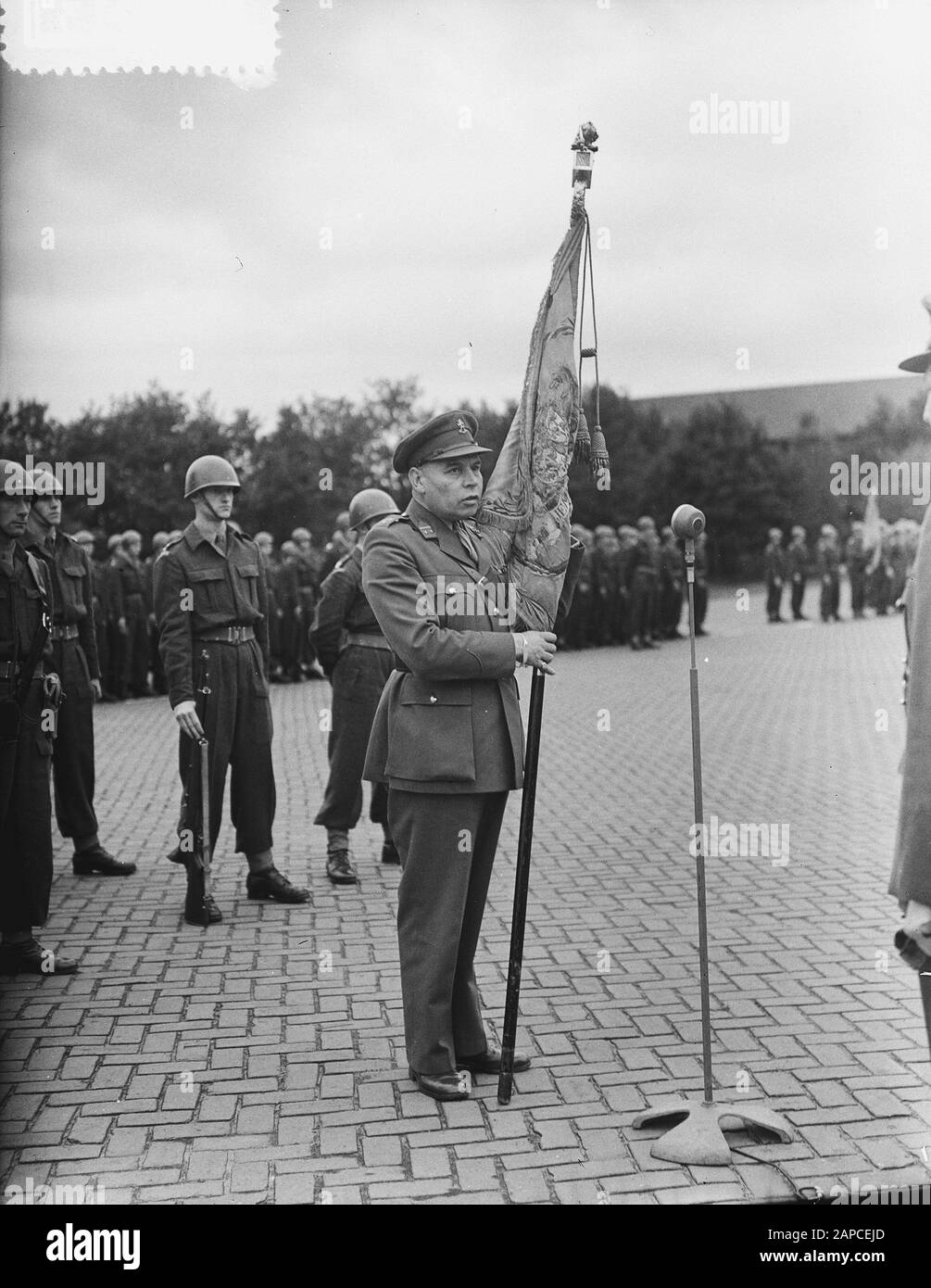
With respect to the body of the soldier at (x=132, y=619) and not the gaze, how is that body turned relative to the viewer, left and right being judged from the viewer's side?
facing the viewer and to the right of the viewer

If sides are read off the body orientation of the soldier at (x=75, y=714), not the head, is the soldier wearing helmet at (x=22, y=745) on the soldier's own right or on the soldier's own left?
on the soldier's own right

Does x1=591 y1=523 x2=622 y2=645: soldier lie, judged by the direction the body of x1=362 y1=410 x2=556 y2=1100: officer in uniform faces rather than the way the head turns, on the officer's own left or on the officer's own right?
on the officer's own left

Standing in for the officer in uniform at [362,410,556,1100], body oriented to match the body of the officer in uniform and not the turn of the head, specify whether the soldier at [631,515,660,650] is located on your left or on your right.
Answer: on your left

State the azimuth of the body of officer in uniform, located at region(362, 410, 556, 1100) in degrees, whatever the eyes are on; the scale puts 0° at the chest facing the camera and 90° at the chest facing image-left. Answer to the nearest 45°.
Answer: approximately 315°

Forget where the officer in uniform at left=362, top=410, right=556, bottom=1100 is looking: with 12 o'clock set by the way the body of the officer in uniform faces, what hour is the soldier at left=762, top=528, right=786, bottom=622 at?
The soldier is roughly at 8 o'clock from the officer in uniform.

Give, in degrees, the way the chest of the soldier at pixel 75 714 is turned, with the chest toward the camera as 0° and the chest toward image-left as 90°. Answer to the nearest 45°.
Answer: approximately 315°
